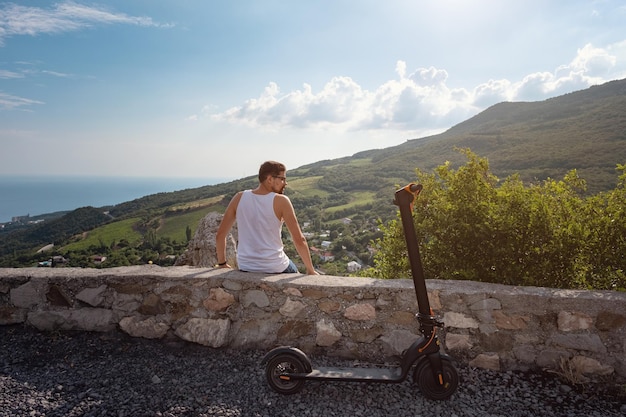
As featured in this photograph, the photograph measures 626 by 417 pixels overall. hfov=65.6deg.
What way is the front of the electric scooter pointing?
to the viewer's right

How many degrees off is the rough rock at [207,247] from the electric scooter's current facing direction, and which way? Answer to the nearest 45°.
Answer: approximately 135° to its left

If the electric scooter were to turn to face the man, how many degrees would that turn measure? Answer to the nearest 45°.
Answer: approximately 135° to its left

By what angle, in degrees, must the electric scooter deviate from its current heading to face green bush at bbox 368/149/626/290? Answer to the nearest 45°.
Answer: approximately 45° to its left

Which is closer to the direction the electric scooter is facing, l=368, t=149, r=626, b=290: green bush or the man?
the green bush
